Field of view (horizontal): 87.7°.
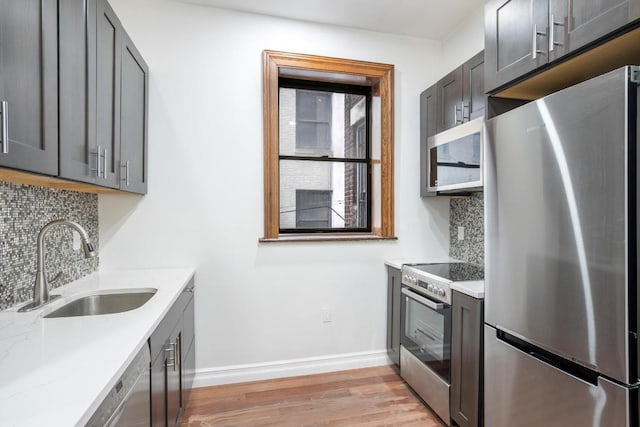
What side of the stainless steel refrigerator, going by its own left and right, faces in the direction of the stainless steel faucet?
front

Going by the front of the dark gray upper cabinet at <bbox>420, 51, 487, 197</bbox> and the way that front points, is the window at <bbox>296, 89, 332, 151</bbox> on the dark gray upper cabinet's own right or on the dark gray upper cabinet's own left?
on the dark gray upper cabinet's own right

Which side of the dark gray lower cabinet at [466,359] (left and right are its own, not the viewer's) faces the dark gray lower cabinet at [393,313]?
right

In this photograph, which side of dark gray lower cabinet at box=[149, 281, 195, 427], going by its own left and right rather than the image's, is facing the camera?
right

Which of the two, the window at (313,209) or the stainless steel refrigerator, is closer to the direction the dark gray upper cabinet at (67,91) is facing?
the stainless steel refrigerator

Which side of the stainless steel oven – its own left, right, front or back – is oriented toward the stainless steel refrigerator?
left

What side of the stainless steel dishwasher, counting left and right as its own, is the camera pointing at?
right

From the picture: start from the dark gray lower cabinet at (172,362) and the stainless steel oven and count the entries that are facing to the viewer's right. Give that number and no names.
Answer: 1

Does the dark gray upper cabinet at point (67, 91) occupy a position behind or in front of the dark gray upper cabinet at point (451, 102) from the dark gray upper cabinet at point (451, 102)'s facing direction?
in front
